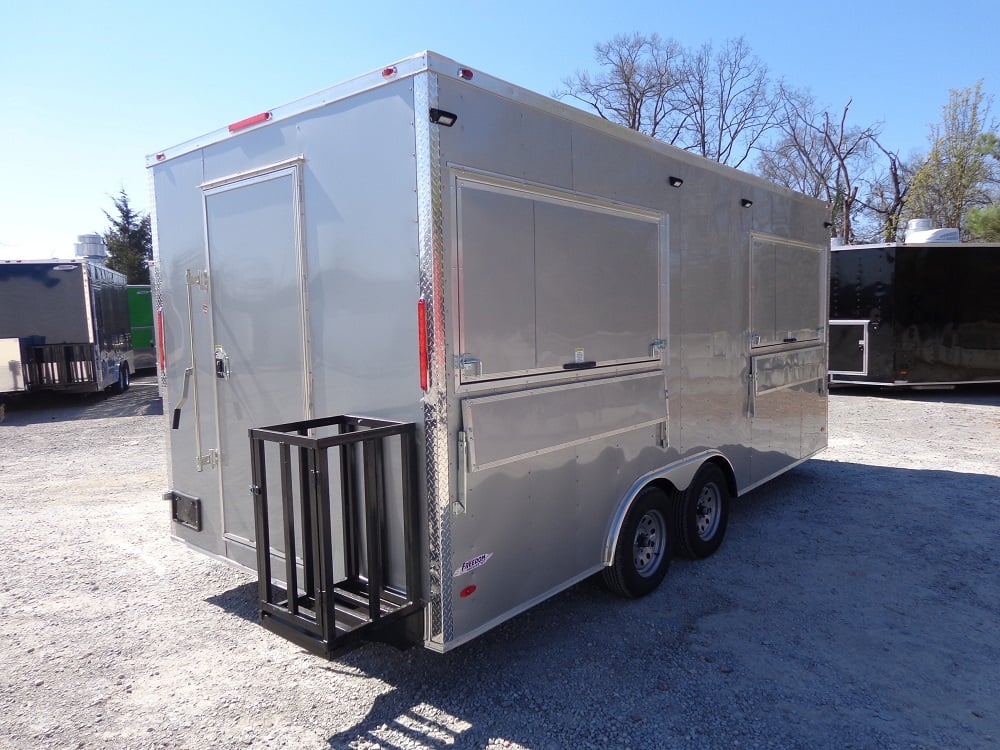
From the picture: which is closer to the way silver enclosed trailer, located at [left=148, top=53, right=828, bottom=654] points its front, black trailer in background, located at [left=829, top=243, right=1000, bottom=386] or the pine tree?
the black trailer in background

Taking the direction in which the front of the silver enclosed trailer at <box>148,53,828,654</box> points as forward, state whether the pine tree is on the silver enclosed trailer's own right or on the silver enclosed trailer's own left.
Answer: on the silver enclosed trailer's own left

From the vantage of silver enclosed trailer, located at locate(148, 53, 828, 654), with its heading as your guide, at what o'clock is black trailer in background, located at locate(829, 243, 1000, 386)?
The black trailer in background is roughly at 12 o'clock from the silver enclosed trailer.

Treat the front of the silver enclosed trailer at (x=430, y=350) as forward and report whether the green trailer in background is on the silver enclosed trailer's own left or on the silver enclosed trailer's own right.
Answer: on the silver enclosed trailer's own left

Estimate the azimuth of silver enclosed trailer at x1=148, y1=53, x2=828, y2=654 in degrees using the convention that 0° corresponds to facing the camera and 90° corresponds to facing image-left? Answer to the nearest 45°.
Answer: approximately 225°
